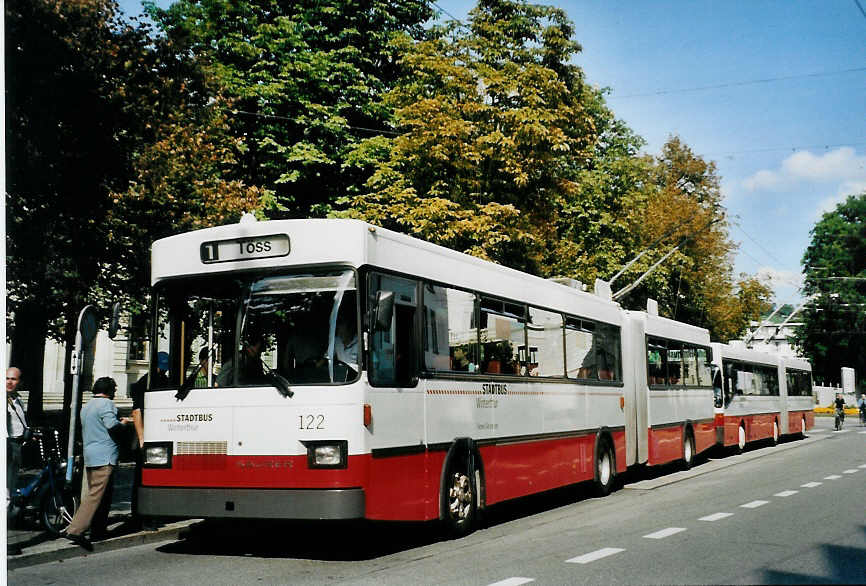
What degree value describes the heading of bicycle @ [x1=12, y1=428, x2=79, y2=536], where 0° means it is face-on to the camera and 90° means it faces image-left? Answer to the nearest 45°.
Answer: approximately 315°

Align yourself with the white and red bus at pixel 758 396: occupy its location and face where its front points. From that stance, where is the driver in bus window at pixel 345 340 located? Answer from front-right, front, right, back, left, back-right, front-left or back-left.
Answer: front-left

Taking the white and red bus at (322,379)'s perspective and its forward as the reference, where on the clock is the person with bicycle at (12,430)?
The person with bicycle is roughly at 2 o'clock from the white and red bus.

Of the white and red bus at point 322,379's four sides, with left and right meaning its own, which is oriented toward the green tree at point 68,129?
right

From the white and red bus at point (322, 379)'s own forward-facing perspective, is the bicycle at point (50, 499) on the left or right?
on its right

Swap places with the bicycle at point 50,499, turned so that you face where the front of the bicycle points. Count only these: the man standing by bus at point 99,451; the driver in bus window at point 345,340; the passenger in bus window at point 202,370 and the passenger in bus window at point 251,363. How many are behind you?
0

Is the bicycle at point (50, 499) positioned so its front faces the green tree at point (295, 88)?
no

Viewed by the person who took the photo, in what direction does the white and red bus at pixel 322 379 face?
facing the viewer and to the left of the viewer

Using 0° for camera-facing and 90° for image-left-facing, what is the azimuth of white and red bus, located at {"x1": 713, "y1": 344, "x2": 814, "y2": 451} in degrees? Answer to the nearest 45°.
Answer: approximately 45°

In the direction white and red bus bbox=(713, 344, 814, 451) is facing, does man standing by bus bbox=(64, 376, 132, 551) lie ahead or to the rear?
ahead

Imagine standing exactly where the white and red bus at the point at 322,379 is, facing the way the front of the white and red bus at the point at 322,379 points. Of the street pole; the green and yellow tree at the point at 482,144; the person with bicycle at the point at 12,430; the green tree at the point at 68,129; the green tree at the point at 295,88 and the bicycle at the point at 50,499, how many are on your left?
0

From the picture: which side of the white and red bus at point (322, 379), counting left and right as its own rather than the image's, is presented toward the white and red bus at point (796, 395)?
back
